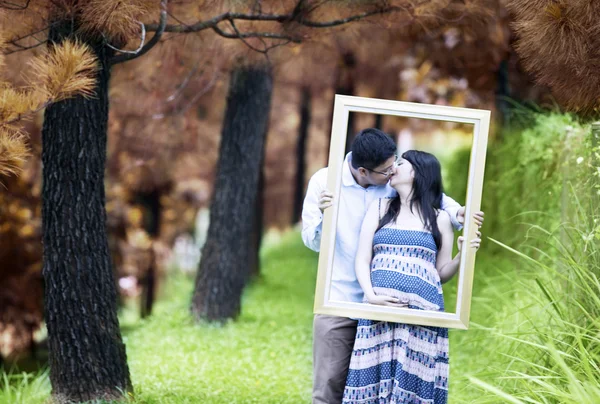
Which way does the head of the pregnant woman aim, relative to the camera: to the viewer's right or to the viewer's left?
to the viewer's left

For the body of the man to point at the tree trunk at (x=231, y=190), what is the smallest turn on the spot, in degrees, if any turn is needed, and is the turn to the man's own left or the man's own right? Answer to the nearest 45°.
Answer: approximately 135° to the man's own left

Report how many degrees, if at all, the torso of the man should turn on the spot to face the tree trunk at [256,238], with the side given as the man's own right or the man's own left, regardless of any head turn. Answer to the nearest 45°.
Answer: approximately 135° to the man's own left

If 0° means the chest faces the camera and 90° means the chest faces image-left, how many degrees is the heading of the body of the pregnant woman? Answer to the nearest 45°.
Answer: approximately 0°

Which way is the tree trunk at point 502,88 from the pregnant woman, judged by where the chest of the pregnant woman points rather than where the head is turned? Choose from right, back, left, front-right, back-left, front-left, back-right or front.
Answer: back

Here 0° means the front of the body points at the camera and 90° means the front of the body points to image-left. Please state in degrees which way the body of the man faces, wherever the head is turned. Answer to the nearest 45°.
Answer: approximately 315°

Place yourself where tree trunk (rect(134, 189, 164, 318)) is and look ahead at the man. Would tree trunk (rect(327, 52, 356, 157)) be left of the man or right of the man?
left

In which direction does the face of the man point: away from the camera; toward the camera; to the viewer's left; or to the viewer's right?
to the viewer's right

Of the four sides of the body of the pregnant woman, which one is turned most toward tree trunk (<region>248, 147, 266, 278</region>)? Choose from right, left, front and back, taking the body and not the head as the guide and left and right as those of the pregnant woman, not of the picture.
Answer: back

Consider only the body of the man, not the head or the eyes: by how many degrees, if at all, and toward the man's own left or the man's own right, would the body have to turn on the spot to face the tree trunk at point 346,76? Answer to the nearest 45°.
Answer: approximately 135° to the man's own left

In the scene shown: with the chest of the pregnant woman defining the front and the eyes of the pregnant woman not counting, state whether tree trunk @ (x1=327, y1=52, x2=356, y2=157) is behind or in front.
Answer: behind
